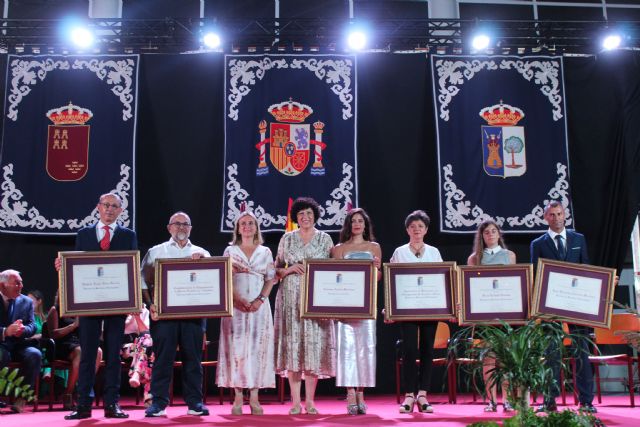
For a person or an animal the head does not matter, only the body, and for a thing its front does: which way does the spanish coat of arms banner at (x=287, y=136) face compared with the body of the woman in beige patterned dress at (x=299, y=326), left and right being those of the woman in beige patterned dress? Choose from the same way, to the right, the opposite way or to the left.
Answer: the same way

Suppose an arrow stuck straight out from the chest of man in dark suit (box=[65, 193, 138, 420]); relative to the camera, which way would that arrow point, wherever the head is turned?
toward the camera

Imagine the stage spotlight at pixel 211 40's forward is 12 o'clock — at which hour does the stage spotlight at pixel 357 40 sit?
the stage spotlight at pixel 357 40 is roughly at 9 o'clock from the stage spotlight at pixel 211 40.

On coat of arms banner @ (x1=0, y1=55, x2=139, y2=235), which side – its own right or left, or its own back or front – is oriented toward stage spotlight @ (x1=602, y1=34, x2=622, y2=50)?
left

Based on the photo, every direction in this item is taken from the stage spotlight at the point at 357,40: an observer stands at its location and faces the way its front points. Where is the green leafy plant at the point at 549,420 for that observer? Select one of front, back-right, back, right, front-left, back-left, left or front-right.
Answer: front

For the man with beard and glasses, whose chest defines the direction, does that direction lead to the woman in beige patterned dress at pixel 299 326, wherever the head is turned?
no

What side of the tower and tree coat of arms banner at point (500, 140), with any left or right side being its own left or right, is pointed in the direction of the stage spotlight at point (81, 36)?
right

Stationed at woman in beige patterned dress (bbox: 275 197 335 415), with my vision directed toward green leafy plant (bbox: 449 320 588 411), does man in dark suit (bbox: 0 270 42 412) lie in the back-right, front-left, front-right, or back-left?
back-right

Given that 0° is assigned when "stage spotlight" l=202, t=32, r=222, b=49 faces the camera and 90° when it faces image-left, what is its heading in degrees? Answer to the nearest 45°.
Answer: approximately 0°

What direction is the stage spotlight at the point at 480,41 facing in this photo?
toward the camera

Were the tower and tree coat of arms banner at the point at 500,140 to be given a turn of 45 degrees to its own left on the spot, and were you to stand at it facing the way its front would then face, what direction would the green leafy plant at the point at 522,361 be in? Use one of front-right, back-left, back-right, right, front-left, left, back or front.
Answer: front-right

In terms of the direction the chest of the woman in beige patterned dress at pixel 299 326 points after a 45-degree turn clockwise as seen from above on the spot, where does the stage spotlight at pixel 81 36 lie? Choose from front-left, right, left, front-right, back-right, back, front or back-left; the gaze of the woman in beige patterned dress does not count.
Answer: right

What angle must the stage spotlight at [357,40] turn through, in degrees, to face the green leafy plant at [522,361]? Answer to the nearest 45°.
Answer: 0° — it already faces it

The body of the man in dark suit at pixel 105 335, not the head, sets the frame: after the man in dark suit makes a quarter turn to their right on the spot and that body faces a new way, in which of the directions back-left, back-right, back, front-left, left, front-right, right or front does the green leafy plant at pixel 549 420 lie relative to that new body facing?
back-left

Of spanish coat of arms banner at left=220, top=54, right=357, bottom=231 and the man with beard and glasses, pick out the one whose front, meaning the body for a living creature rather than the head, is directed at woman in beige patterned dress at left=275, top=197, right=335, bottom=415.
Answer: the spanish coat of arms banner

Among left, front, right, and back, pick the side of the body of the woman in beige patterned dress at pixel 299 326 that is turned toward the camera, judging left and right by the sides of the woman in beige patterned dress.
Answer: front

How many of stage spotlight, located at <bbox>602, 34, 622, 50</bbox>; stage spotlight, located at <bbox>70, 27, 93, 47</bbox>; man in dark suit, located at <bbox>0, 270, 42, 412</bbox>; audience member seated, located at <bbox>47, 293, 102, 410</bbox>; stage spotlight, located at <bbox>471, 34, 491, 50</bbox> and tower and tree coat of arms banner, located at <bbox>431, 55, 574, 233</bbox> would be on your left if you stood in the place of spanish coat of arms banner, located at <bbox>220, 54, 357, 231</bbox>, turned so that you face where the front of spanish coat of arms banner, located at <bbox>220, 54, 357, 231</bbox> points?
3

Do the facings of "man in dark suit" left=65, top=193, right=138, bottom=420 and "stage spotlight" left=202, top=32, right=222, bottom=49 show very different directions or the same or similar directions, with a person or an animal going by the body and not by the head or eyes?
same or similar directions

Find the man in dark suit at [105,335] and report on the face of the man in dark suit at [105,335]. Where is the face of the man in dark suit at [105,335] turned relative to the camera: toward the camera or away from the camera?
toward the camera

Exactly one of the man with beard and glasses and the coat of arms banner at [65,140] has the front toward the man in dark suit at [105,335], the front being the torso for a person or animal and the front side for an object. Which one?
the coat of arms banner

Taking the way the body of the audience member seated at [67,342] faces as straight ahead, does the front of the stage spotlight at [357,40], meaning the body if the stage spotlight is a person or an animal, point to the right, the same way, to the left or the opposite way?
to the right
